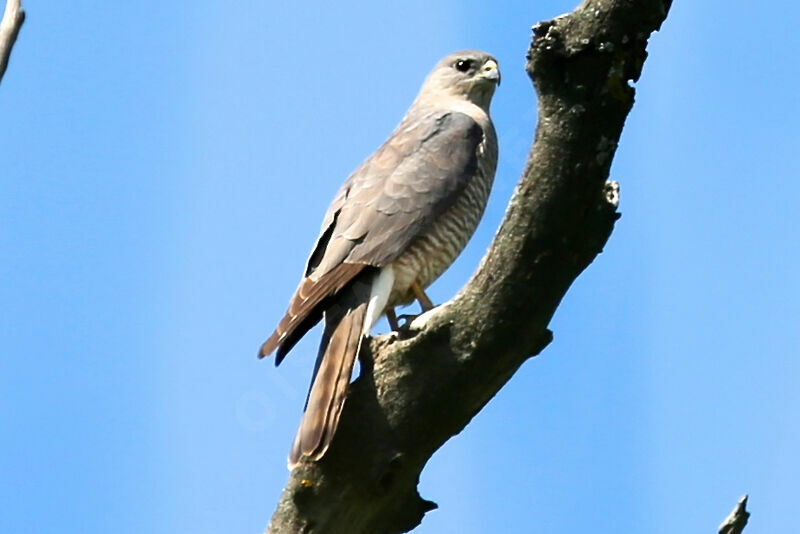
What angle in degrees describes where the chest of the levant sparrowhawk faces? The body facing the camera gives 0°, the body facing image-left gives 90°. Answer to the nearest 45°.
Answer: approximately 270°
